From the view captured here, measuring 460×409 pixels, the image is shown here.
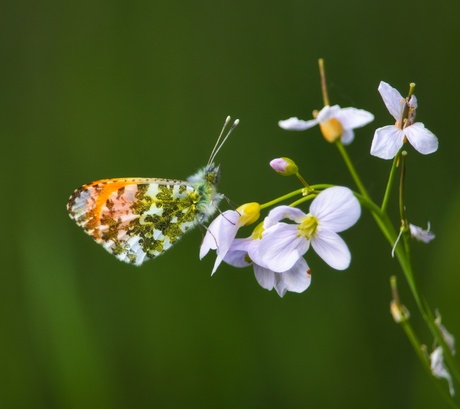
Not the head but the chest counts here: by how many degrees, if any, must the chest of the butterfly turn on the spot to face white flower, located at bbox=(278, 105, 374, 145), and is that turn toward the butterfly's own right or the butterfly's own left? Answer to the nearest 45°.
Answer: approximately 45° to the butterfly's own right

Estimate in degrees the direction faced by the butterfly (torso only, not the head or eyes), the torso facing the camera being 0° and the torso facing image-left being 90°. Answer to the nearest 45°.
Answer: approximately 270°

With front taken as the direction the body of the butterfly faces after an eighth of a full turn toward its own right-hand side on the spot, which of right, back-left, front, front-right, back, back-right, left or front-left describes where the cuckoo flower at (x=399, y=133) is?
front
